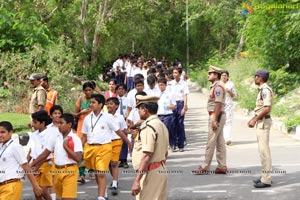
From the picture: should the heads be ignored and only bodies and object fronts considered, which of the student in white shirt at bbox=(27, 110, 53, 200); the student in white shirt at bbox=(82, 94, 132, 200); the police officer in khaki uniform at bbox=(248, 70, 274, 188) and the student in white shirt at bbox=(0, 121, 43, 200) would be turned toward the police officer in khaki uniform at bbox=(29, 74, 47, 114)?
the police officer in khaki uniform at bbox=(248, 70, 274, 188)

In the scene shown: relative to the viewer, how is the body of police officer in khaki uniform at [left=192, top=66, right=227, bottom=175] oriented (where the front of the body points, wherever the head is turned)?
to the viewer's left

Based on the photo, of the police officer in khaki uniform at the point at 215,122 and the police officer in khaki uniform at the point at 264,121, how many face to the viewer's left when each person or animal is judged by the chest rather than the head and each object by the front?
2

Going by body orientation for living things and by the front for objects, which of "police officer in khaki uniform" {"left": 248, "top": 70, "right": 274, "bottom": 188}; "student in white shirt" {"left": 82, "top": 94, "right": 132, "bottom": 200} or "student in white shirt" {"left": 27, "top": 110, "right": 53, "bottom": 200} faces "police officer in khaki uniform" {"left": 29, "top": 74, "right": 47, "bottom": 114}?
"police officer in khaki uniform" {"left": 248, "top": 70, "right": 274, "bottom": 188}

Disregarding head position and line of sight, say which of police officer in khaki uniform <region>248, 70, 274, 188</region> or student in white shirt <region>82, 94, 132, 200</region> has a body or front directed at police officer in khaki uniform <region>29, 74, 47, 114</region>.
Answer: police officer in khaki uniform <region>248, 70, 274, 188</region>

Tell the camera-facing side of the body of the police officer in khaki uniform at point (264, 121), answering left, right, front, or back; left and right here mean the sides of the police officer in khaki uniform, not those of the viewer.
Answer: left
